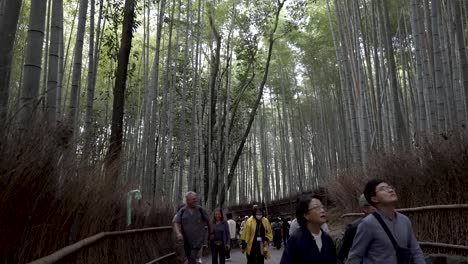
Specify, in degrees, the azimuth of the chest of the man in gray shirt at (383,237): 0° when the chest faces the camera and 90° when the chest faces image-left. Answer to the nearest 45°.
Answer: approximately 315°

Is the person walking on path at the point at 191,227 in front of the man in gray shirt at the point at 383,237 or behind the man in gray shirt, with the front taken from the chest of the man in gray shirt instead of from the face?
behind

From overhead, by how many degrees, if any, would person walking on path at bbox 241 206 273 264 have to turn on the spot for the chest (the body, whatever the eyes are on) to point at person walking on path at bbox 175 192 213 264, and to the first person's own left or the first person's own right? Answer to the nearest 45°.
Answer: approximately 45° to the first person's own right

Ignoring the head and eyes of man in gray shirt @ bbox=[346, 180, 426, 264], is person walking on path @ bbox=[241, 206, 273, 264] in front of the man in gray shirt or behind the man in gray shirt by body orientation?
behind

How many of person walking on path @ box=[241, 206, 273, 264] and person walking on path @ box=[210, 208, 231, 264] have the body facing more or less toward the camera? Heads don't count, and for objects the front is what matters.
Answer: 2

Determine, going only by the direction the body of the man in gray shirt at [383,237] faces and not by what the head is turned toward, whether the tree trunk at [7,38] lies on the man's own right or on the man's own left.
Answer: on the man's own right
